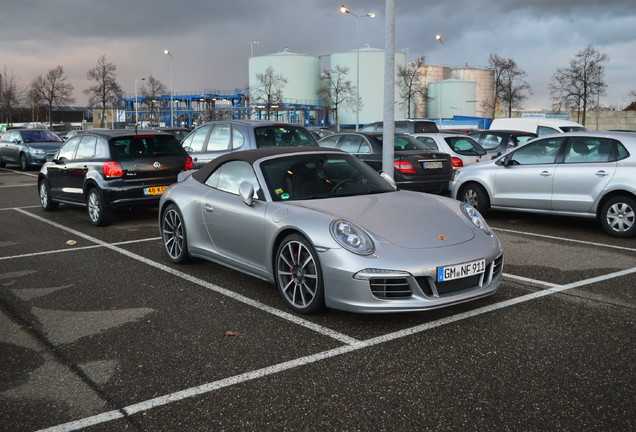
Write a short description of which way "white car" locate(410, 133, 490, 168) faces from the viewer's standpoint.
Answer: facing away from the viewer and to the left of the viewer

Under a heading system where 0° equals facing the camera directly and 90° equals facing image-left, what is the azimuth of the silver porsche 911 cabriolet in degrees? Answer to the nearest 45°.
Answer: approximately 315°

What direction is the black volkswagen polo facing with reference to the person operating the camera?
facing away from the viewer and to the left of the viewer

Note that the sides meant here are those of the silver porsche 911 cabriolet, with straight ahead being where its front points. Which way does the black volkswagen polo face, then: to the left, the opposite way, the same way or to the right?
the opposite way

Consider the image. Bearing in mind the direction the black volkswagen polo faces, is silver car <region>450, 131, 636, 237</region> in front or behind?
behind

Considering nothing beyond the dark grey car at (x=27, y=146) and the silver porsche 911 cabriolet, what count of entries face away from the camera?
0

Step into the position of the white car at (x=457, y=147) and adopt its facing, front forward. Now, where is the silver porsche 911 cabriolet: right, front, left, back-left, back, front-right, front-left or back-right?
back-left

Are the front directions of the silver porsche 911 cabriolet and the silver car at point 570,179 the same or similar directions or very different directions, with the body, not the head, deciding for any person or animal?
very different directions

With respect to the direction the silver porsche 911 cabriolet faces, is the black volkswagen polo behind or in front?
behind
